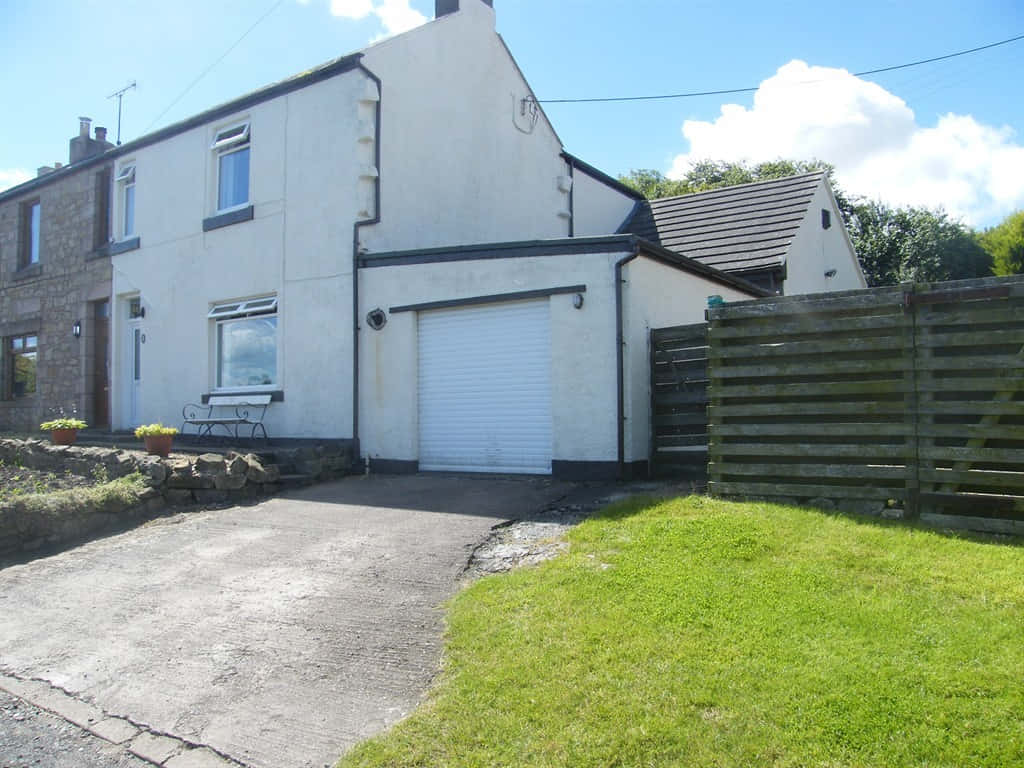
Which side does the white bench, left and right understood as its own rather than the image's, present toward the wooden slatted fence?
left

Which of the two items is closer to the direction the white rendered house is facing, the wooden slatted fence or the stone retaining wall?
the stone retaining wall

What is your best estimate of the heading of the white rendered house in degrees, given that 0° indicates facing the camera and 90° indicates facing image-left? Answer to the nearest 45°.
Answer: approximately 45°

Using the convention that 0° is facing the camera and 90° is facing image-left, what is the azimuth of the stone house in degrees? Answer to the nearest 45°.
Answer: approximately 45°

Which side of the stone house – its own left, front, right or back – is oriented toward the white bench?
left

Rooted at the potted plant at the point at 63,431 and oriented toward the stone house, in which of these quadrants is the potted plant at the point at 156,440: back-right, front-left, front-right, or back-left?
back-right

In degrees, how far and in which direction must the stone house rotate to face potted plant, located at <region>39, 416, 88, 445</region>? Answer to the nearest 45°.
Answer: approximately 45° to its left
